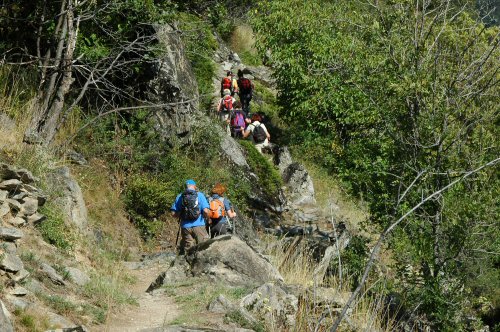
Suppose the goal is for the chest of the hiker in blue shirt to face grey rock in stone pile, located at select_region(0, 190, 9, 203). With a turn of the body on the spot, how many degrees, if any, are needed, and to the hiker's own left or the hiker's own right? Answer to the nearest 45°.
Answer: approximately 135° to the hiker's own left

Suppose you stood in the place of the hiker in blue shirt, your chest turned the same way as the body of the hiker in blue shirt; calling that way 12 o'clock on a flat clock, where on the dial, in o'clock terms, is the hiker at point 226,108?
The hiker is roughly at 12 o'clock from the hiker in blue shirt.

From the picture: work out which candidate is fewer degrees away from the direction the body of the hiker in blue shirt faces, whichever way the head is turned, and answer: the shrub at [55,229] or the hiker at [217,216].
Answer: the hiker

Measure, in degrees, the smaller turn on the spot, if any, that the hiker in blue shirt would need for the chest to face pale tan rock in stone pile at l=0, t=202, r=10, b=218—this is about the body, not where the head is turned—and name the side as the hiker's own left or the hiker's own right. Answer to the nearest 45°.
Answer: approximately 135° to the hiker's own left

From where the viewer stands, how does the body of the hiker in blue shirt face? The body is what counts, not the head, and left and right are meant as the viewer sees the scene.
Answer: facing away from the viewer

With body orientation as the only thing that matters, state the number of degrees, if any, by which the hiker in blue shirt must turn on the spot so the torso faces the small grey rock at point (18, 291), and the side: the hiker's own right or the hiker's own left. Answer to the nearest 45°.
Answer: approximately 180°

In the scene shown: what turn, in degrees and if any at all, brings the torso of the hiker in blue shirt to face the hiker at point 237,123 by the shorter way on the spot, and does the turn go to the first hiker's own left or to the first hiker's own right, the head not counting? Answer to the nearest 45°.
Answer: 0° — they already face them

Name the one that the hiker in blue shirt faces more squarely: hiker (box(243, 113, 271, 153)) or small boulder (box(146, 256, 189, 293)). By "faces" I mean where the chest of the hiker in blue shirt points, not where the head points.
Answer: the hiker

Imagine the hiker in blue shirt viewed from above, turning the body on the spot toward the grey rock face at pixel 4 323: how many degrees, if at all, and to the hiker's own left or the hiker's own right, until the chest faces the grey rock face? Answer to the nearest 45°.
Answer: approximately 180°

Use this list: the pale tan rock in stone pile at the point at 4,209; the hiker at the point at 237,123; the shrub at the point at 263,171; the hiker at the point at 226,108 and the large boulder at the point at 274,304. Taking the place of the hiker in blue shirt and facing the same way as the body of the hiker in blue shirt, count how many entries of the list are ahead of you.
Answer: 3
